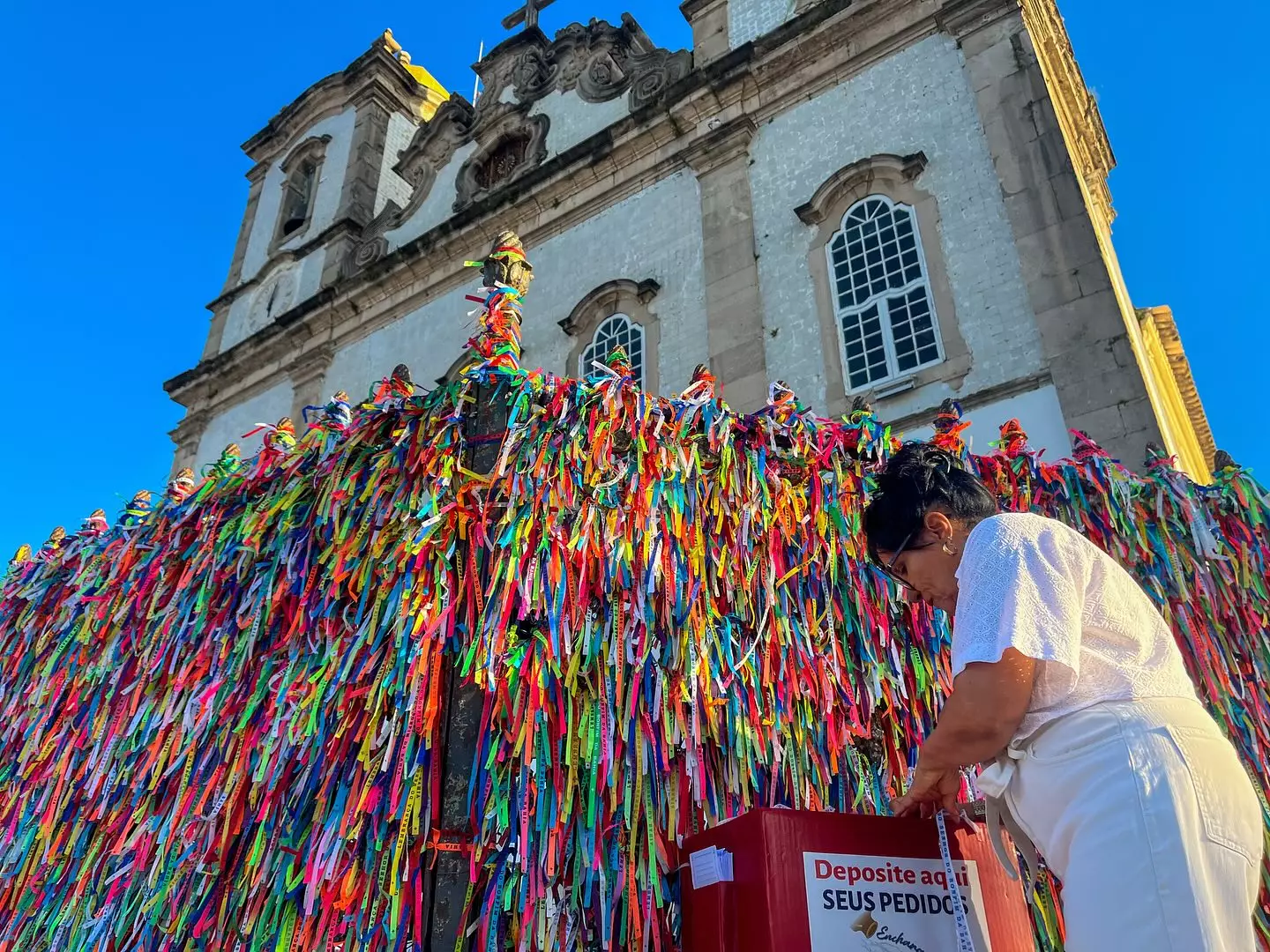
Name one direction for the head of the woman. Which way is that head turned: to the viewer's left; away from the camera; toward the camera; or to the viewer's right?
to the viewer's left

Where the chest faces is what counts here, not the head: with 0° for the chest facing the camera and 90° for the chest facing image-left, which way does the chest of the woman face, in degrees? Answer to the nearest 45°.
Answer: approximately 90°

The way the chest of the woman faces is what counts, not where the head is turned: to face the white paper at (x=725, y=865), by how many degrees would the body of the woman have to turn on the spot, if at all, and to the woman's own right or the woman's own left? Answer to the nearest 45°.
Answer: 0° — they already face it

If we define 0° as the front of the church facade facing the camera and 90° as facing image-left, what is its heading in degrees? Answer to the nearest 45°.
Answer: approximately 45°
